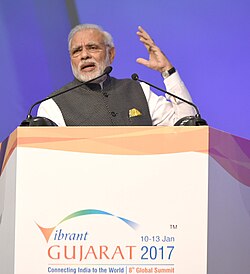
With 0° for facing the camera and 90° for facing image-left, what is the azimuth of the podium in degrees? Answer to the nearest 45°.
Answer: approximately 0°
